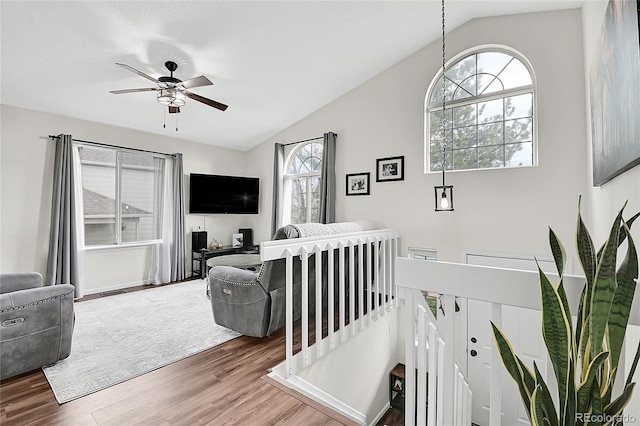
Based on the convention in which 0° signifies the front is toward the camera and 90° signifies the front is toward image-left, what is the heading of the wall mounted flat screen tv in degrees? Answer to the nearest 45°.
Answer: approximately 0°

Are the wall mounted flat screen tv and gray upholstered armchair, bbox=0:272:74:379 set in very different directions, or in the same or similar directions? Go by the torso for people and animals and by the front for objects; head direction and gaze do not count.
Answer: very different directions

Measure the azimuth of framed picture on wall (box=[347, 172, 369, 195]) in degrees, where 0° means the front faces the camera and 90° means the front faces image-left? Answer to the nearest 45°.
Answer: approximately 45°

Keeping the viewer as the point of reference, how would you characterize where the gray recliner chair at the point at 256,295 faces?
facing away from the viewer and to the left of the viewer

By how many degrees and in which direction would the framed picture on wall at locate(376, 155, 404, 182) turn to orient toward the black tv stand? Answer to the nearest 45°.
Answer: approximately 45° to its right

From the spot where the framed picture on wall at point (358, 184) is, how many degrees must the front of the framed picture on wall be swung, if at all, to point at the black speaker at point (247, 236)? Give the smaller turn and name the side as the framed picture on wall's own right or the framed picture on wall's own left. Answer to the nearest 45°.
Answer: approximately 90° to the framed picture on wall's own right

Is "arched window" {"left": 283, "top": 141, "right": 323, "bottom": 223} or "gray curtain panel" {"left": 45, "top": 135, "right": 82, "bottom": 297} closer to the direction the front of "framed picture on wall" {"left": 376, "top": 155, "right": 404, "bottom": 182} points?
the gray curtain panel
